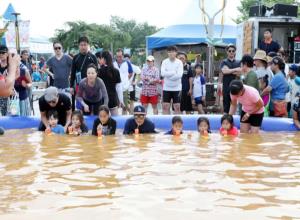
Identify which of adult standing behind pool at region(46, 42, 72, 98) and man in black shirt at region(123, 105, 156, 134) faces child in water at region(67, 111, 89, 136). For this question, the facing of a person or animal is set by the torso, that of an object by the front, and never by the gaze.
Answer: the adult standing behind pool

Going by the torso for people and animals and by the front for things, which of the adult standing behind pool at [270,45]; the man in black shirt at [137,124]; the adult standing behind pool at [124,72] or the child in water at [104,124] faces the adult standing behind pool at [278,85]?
the adult standing behind pool at [270,45]

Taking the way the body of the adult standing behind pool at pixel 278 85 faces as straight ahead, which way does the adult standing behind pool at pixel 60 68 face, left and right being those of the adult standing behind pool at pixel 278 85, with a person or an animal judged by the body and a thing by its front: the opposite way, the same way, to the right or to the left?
to the left

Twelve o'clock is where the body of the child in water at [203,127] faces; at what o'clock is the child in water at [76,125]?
the child in water at [76,125] is roughly at 3 o'clock from the child in water at [203,127].

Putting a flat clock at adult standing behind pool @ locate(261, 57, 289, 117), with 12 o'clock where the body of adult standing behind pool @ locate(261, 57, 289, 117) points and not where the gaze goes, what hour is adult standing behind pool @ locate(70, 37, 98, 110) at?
adult standing behind pool @ locate(70, 37, 98, 110) is roughly at 12 o'clock from adult standing behind pool @ locate(261, 57, 289, 117).

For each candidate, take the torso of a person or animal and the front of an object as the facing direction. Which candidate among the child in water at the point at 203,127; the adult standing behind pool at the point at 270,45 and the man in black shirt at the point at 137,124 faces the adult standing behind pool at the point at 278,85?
the adult standing behind pool at the point at 270,45

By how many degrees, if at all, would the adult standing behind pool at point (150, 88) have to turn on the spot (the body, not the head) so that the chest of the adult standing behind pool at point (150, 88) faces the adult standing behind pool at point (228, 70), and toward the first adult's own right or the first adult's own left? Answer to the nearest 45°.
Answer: approximately 45° to the first adult's own left
